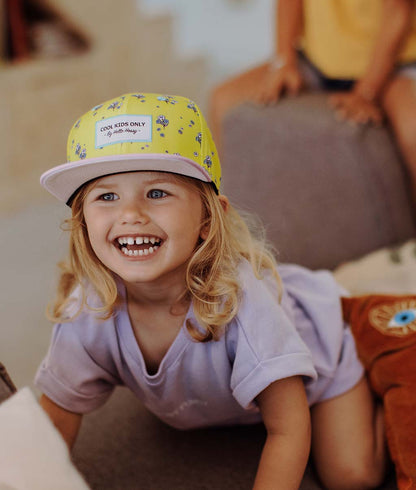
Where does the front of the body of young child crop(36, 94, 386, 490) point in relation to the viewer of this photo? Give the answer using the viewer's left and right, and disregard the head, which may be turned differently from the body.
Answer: facing the viewer and to the left of the viewer

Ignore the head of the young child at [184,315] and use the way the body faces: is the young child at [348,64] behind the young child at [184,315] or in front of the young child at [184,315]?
behind
